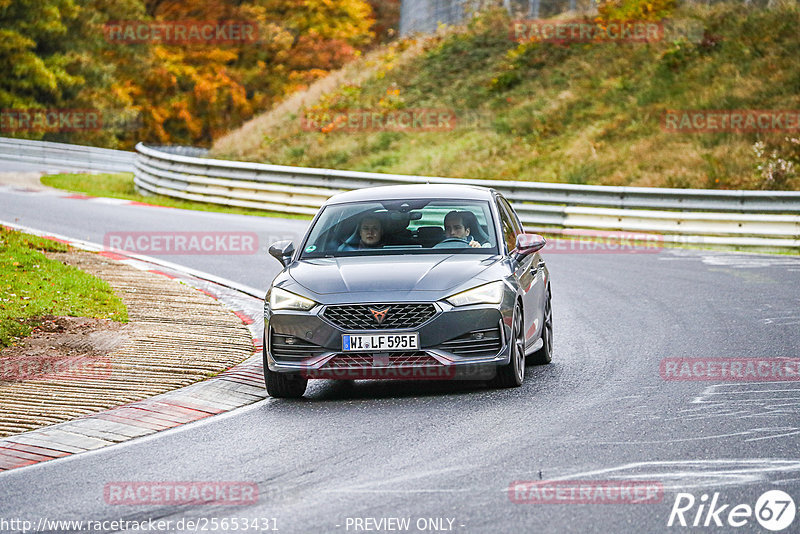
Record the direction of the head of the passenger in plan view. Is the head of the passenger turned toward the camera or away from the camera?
toward the camera

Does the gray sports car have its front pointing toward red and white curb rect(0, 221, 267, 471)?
no

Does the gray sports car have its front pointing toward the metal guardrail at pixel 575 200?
no

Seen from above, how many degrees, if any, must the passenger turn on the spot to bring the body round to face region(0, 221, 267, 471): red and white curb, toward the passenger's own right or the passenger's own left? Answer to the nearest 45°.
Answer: approximately 45° to the passenger's own right

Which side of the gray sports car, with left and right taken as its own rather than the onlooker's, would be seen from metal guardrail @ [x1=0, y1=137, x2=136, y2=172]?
back

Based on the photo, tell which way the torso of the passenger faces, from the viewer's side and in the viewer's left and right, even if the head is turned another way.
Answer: facing the viewer

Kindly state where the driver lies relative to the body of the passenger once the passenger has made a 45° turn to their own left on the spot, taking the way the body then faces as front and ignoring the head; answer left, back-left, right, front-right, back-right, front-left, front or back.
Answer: front-left

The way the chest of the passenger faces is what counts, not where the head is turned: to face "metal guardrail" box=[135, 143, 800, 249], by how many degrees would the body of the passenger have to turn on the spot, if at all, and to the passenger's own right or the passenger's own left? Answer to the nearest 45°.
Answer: approximately 180°

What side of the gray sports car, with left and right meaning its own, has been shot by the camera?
front

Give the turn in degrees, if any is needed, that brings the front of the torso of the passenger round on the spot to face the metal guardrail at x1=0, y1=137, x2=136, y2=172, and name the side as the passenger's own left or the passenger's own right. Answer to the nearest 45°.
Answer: approximately 180°
